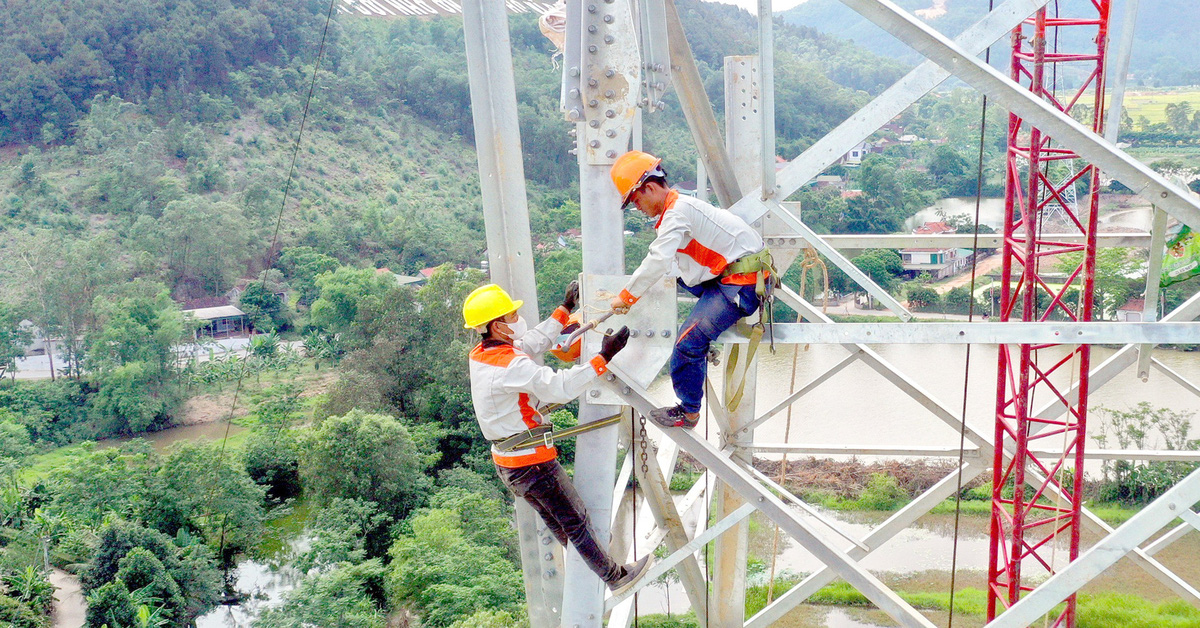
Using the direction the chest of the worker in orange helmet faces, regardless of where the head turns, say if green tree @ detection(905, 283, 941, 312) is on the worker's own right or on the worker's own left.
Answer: on the worker's own right

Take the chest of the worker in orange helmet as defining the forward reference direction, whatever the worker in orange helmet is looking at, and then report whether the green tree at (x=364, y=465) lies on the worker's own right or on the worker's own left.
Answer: on the worker's own right

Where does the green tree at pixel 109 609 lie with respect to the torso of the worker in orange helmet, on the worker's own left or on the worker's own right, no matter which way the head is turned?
on the worker's own right

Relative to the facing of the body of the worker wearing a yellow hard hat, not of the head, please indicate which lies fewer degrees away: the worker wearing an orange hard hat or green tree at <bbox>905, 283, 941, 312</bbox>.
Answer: the worker wearing an orange hard hat

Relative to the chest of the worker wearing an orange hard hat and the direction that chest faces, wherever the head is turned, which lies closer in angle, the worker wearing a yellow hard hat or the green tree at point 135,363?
the worker wearing a yellow hard hat

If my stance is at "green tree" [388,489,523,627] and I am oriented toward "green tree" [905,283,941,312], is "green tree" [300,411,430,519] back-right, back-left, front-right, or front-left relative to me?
front-left

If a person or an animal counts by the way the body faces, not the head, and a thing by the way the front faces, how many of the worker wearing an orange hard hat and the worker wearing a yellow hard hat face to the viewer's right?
1
